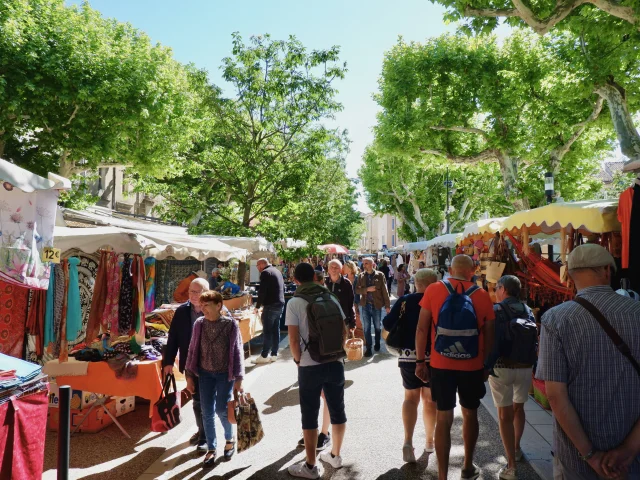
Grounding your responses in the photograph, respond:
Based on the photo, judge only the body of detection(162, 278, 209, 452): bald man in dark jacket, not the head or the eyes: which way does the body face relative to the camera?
toward the camera

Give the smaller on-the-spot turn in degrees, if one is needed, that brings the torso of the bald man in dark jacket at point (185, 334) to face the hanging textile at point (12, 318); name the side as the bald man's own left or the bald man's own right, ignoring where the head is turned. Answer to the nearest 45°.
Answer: approximately 90° to the bald man's own right

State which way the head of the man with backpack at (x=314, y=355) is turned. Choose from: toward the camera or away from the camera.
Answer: away from the camera

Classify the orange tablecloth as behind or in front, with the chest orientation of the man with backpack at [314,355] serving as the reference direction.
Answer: in front

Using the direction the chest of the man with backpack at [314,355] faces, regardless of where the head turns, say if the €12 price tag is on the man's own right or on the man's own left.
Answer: on the man's own left

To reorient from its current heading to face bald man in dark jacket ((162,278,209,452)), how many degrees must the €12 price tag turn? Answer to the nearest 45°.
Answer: approximately 90° to its left

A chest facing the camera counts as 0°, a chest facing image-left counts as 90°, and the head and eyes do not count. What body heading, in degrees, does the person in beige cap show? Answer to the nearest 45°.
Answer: approximately 180°

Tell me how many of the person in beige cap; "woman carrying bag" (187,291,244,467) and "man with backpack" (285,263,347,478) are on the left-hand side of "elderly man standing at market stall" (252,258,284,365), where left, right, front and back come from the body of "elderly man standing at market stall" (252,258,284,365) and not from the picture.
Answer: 3

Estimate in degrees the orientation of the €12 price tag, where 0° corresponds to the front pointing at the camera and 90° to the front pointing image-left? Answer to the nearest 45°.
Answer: approximately 0°

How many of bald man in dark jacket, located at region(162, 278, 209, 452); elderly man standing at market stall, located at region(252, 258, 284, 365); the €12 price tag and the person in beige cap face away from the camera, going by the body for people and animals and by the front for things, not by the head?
1

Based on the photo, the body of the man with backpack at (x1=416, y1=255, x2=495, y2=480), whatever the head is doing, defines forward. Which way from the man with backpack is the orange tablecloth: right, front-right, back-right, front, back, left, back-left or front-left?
left

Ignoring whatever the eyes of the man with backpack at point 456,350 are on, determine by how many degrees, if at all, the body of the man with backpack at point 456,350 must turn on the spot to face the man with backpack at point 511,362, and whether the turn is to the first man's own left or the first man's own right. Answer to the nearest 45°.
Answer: approximately 45° to the first man's own right

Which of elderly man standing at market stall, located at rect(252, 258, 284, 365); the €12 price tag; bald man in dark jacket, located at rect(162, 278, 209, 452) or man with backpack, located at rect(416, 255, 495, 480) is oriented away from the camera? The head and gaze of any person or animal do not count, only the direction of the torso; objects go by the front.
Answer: the man with backpack
